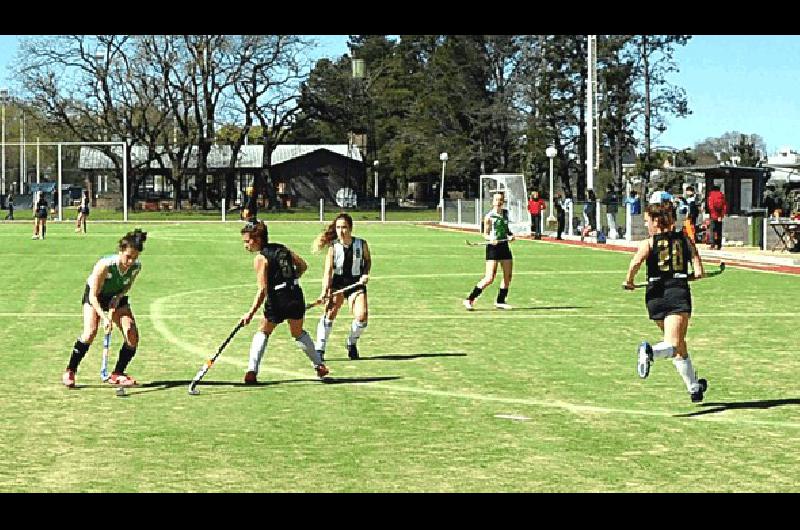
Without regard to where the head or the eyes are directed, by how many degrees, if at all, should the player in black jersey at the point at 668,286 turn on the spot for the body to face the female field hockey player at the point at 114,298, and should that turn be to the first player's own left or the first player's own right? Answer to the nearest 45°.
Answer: approximately 90° to the first player's own left

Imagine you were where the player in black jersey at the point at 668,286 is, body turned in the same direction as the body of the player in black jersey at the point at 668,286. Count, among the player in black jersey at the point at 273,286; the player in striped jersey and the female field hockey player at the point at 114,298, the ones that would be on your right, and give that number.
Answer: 0

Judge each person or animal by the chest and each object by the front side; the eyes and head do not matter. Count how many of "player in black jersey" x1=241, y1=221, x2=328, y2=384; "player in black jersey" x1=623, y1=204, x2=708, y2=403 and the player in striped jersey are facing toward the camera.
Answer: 1

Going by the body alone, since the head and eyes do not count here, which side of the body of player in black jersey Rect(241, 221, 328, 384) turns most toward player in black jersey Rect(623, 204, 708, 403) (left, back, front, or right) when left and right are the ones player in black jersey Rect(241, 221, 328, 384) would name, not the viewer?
back

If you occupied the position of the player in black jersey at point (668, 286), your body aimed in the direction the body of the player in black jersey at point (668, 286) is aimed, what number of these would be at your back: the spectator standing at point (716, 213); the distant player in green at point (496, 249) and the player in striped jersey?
0

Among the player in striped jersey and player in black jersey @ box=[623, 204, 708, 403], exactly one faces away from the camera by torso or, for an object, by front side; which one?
the player in black jersey

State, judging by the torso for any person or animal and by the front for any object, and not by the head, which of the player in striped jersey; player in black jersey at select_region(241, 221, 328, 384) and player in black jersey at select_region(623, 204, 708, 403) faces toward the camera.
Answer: the player in striped jersey

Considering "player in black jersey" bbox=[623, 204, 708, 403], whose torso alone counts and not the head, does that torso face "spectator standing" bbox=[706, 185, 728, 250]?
yes

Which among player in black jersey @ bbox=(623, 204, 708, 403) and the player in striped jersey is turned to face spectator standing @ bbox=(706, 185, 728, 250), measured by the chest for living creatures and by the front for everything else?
the player in black jersey

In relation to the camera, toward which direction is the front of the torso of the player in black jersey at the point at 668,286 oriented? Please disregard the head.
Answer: away from the camera

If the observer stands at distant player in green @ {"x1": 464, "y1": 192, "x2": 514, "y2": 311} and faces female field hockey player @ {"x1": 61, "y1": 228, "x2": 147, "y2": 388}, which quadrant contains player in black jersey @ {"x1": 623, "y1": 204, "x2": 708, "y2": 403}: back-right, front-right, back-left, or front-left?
front-left

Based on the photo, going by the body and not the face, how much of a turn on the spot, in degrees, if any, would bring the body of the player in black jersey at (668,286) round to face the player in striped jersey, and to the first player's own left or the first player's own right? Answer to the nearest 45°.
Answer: approximately 45° to the first player's own left

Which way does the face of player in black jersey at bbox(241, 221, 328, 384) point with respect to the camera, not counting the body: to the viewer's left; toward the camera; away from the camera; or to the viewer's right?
to the viewer's left

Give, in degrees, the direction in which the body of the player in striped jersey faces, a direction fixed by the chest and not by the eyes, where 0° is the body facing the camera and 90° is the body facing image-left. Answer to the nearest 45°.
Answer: approximately 0°

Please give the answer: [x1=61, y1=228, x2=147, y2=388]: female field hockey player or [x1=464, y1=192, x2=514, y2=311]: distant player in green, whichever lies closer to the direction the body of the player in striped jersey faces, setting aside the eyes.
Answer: the female field hockey player
